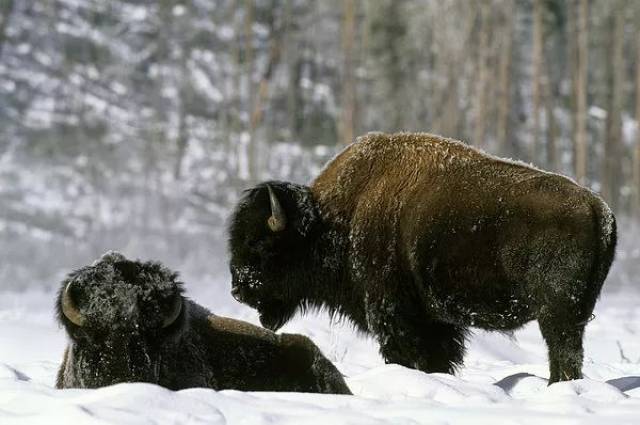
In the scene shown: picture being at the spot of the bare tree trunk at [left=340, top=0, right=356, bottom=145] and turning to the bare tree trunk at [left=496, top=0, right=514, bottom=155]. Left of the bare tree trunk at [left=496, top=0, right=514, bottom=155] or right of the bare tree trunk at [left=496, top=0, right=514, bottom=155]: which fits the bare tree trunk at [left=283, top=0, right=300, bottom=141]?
left

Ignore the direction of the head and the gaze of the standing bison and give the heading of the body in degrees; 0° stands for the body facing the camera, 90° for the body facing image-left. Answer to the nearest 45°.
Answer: approximately 90°

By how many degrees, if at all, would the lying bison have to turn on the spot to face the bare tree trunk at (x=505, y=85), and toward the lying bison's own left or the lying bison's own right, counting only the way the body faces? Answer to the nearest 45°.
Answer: approximately 135° to the lying bison's own right

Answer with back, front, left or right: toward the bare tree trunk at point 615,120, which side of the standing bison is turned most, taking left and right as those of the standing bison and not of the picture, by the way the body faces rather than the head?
right

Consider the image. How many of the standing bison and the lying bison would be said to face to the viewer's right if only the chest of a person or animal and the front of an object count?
0

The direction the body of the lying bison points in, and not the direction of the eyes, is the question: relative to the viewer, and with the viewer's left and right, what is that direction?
facing the viewer and to the left of the viewer

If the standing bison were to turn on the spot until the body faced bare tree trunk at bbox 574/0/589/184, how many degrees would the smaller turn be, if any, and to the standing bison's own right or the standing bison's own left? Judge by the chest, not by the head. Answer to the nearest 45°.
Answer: approximately 90° to the standing bison's own right

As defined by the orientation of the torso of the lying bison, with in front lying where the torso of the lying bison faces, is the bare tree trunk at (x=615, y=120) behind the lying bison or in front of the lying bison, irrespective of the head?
behind

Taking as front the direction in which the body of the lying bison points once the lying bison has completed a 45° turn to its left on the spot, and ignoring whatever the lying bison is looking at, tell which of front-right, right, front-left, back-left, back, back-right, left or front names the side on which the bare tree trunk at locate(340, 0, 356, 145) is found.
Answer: back

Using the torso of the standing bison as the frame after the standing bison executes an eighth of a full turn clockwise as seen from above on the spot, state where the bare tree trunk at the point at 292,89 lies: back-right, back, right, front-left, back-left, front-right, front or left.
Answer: front-right

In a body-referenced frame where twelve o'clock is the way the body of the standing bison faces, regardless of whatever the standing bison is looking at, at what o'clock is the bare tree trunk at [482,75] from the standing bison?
The bare tree trunk is roughly at 3 o'clock from the standing bison.
